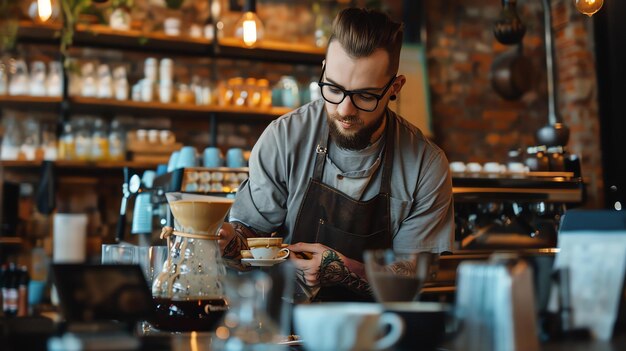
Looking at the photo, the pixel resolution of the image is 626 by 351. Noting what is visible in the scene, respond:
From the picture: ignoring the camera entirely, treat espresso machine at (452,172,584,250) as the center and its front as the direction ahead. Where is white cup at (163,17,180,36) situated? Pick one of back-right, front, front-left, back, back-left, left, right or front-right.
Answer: right

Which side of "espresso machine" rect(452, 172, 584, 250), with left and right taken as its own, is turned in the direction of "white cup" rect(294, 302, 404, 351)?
front

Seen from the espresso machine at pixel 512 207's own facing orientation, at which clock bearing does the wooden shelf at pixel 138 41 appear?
The wooden shelf is roughly at 3 o'clock from the espresso machine.

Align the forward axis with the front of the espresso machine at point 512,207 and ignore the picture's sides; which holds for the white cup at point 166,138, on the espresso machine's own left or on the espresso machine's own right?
on the espresso machine's own right

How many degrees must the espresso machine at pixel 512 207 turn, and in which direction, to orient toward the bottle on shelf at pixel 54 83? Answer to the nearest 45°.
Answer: approximately 90° to its right

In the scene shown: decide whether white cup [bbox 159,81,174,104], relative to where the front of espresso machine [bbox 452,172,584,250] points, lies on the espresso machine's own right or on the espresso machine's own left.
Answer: on the espresso machine's own right

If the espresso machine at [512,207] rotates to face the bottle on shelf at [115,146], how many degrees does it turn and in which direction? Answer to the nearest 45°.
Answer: approximately 90° to its right

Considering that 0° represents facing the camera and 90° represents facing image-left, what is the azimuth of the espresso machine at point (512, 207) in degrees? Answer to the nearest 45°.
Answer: approximately 0°

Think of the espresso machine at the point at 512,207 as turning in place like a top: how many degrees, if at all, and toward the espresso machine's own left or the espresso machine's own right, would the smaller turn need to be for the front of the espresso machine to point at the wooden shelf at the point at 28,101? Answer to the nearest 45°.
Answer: approximately 90° to the espresso machine's own right

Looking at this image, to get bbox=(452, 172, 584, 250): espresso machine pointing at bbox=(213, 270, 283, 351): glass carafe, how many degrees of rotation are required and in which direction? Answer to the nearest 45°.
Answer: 0° — it already faces it

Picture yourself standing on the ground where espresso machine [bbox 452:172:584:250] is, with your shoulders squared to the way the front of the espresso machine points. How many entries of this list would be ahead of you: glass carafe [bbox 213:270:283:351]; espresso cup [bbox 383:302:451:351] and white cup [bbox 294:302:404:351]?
3

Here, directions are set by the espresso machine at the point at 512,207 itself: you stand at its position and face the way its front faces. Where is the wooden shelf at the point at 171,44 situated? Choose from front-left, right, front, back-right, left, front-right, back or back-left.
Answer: right
